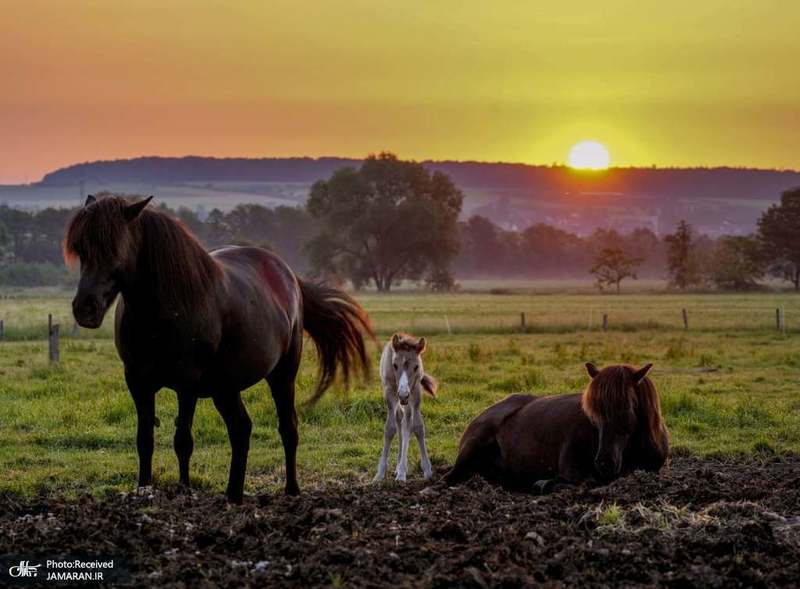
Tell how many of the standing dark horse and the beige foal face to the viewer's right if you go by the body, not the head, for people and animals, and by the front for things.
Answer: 0

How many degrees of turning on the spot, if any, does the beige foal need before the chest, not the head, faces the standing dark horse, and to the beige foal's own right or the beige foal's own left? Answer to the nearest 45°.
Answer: approximately 45° to the beige foal's own right

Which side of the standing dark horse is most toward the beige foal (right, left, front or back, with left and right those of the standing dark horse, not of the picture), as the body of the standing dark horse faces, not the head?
back

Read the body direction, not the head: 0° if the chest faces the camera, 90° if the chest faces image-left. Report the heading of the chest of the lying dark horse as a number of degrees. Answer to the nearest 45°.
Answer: approximately 315°

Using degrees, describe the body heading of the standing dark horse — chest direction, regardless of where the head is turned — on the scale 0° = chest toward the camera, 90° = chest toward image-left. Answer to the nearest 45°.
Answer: approximately 45°

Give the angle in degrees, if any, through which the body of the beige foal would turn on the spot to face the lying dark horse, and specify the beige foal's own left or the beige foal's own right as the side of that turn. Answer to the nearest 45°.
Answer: approximately 45° to the beige foal's own left

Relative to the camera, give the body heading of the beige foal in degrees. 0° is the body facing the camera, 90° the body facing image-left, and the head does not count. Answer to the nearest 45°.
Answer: approximately 0°

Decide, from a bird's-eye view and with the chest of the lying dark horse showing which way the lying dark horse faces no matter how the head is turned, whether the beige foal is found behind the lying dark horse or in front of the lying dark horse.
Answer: behind
